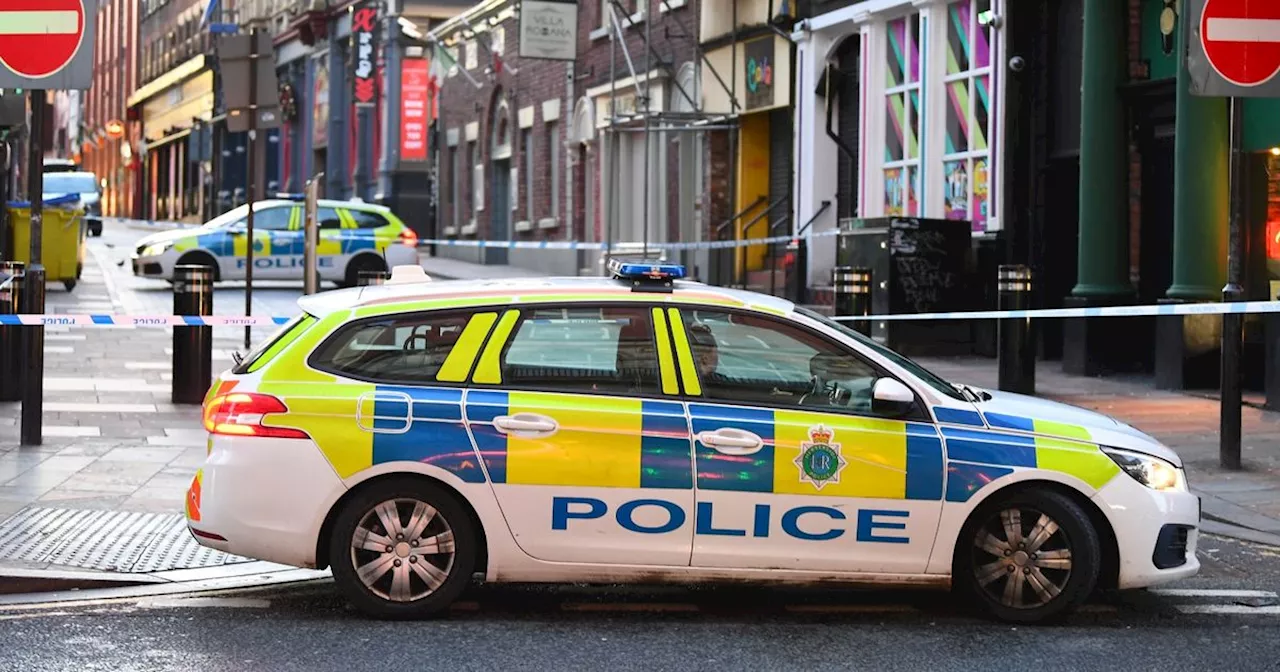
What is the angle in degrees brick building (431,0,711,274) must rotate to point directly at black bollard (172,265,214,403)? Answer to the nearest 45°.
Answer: approximately 45° to its left

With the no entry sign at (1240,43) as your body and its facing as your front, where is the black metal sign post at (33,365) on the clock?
The black metal sign post is roughly at 3 o'clock from the no entry sign.

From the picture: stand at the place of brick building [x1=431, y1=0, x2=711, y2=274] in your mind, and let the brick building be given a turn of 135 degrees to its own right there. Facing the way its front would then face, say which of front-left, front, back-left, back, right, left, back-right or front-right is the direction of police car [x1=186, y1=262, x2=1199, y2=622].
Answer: back

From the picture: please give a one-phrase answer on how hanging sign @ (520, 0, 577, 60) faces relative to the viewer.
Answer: facing the viewer

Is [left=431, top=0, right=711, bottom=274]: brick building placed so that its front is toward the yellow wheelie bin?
yes

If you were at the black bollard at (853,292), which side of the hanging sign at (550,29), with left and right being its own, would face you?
front

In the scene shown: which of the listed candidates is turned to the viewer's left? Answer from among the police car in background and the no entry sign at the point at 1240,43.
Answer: the police car in background

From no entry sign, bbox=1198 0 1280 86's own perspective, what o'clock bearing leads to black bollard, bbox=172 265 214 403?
The black bollard is roughly at 4 o'clock from the no entry sign.

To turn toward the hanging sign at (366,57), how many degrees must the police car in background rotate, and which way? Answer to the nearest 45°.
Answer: approximately 90° to its right

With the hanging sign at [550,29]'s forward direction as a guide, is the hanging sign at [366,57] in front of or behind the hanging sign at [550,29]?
behind

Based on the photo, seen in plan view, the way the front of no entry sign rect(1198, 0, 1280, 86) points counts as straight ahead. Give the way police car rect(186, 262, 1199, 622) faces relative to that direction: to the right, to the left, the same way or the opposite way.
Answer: to the left

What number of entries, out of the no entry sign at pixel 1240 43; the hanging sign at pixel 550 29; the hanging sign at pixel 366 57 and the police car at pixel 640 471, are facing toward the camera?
3

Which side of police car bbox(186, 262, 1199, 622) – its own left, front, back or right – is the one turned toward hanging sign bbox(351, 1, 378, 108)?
left

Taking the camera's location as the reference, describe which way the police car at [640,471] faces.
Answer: facing to the right of the viewer

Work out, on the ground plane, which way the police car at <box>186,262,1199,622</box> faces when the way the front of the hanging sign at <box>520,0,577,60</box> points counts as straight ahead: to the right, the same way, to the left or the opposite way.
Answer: to the left

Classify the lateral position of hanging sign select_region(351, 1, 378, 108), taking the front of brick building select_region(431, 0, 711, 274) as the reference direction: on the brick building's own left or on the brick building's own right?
on the brick building's own right

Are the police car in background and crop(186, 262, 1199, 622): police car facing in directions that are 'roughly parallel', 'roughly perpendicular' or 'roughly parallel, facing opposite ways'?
roughly parallel, facing opposite ways

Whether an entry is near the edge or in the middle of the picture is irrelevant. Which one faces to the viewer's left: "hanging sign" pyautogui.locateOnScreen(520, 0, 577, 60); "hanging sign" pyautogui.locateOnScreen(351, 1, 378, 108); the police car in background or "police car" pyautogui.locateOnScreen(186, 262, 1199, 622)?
the police car in background
